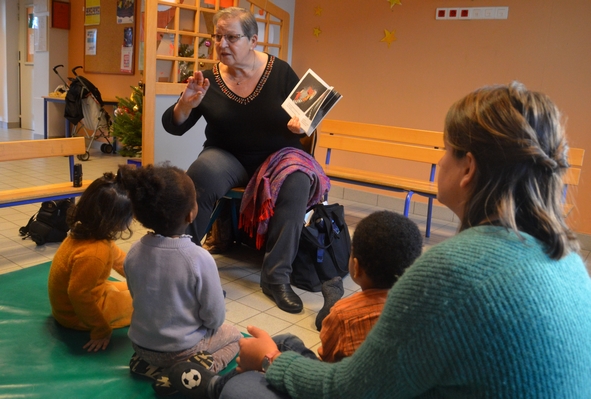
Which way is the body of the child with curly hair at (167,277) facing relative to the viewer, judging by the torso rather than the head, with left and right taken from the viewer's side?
facing away from the viewer and to the right of the viewer

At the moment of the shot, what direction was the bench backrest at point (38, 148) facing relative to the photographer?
facing the viewer and to the right of the viewer

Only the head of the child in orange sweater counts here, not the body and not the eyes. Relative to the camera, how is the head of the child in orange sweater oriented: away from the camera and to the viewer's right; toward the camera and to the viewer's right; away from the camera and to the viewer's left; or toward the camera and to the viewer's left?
away from the camera and to the viewer's right

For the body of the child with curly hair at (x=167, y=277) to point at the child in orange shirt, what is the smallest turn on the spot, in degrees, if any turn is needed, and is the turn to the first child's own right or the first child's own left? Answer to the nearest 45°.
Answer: approximately 90° to the first child's own right

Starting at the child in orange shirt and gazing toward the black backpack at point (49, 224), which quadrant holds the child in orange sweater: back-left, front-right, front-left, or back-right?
front-left

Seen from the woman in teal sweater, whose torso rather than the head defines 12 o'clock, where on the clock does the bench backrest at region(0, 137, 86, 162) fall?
The bench backrest is roughly at 12 o'clock from the woman in teal sweater.

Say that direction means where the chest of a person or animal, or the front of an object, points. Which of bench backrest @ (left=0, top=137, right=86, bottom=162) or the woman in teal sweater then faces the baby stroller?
the woman in teal sweater

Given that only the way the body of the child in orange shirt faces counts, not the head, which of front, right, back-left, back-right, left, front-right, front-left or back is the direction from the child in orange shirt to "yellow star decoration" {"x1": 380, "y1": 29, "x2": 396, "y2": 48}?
front-right

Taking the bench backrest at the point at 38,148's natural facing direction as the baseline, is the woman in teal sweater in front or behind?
in front

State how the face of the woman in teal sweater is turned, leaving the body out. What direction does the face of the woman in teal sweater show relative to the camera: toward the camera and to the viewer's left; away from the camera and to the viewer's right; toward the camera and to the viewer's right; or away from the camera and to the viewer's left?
away from the camera and to the viewer's left

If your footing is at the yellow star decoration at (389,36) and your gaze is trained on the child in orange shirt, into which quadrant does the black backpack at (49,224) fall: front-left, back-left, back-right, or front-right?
front-right

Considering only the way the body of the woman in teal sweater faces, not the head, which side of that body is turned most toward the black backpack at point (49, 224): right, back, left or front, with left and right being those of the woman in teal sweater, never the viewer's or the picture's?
front

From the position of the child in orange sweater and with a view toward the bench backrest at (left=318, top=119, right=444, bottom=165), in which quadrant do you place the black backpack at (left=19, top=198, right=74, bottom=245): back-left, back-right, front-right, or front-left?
front-left

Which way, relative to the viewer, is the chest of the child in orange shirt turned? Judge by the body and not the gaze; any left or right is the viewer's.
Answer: facing away from the viewer and to the left of the viewer

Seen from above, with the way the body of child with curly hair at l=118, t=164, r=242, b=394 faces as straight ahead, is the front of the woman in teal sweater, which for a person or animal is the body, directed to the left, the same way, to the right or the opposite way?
to the left

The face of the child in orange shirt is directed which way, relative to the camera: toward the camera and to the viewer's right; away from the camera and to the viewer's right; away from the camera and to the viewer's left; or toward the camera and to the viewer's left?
away from the camera and to the viewer's left

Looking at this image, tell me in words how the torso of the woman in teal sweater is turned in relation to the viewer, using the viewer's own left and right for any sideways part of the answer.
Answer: facing away from the viewer and to the left of the viewer
